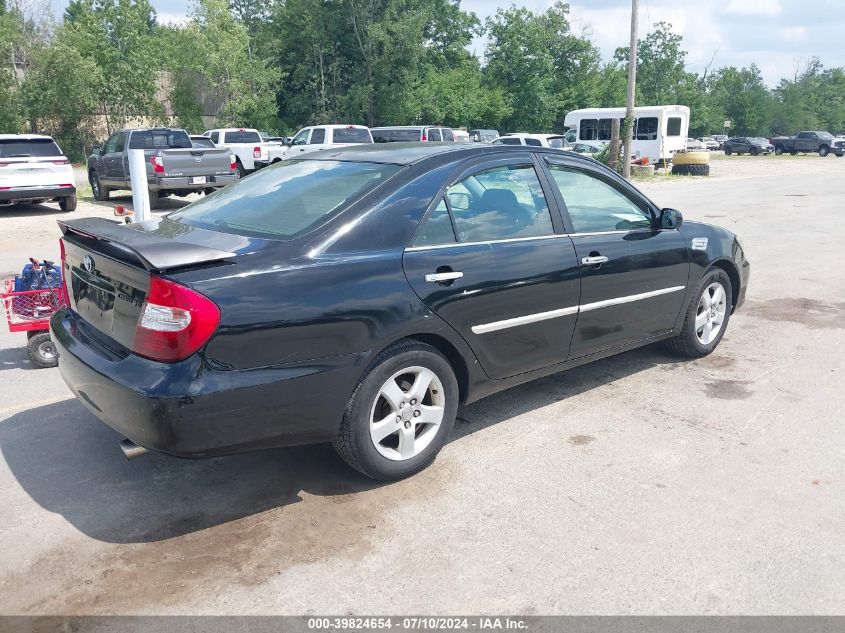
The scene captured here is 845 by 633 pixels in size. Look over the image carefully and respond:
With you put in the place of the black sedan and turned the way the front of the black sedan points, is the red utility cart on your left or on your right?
on your left

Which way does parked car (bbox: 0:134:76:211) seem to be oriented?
away from the camera

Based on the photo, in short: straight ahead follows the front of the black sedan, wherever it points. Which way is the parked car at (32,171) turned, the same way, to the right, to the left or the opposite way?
to the left

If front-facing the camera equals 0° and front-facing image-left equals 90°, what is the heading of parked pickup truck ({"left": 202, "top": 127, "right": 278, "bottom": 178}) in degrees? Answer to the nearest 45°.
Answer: approximately 135°

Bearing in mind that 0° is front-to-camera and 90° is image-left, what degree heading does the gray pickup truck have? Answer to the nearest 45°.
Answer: approximately 135°

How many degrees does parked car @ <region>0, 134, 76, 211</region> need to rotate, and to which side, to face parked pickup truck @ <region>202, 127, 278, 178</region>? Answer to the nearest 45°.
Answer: approximately 45° to its right

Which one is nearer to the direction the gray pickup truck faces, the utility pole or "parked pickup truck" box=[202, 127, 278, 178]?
the parked pickup truck

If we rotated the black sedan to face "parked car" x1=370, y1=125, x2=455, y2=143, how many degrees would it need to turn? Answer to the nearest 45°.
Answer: approximately 45° to its left

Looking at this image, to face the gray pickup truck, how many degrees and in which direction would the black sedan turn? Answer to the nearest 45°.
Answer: approximately 45° to its left

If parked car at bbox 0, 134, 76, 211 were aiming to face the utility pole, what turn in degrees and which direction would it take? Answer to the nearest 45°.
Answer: approximately 90° to its right

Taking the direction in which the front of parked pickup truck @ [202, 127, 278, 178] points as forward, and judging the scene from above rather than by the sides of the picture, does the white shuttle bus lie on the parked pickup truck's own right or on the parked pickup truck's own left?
on the parked pickup truck's own right

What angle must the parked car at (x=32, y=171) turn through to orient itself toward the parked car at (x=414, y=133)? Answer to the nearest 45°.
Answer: approximately 45° to its right

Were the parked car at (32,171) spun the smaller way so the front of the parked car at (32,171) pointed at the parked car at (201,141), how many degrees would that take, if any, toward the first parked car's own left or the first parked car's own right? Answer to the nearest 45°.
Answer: approximately 45° to the first parked car's own right
